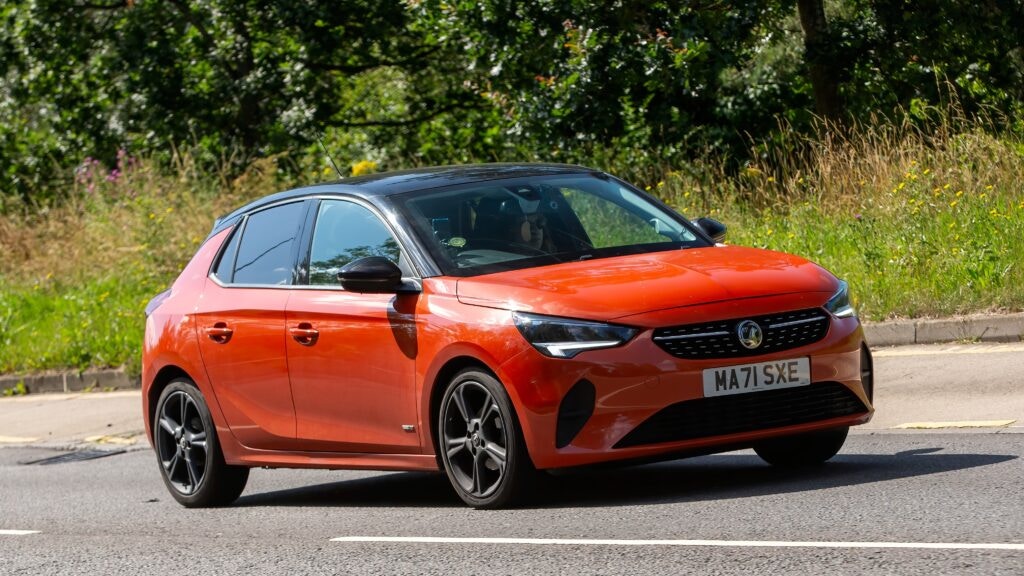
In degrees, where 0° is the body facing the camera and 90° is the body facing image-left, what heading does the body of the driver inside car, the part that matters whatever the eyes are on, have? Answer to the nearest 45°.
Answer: approximately 315°

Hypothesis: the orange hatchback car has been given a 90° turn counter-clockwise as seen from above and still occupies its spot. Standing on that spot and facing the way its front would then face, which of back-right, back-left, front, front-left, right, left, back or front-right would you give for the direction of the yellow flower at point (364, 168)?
front-left

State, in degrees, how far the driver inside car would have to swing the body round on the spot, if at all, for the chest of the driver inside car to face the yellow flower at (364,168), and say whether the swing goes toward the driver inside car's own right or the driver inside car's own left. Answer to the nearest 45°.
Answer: approximately 135° to the driver inside car's own left

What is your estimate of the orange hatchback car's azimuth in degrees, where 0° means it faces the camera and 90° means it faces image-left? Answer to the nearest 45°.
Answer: approximately 315°
